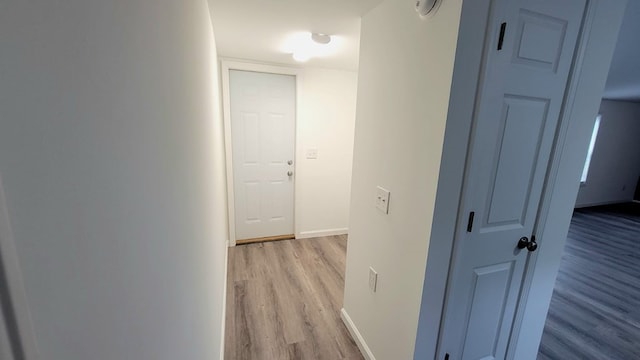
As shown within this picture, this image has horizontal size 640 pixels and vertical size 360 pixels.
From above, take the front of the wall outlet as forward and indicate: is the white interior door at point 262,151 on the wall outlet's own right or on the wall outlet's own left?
on the wall outlet's own right

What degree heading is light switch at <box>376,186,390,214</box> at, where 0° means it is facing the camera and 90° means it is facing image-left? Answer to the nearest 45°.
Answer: approximately 45°

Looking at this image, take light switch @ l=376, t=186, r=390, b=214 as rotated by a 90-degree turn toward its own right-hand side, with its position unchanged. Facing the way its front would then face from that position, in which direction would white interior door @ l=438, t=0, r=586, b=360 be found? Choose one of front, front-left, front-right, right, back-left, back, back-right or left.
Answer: back-right

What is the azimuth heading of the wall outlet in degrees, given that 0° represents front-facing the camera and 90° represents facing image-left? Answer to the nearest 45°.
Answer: approximately 45°
